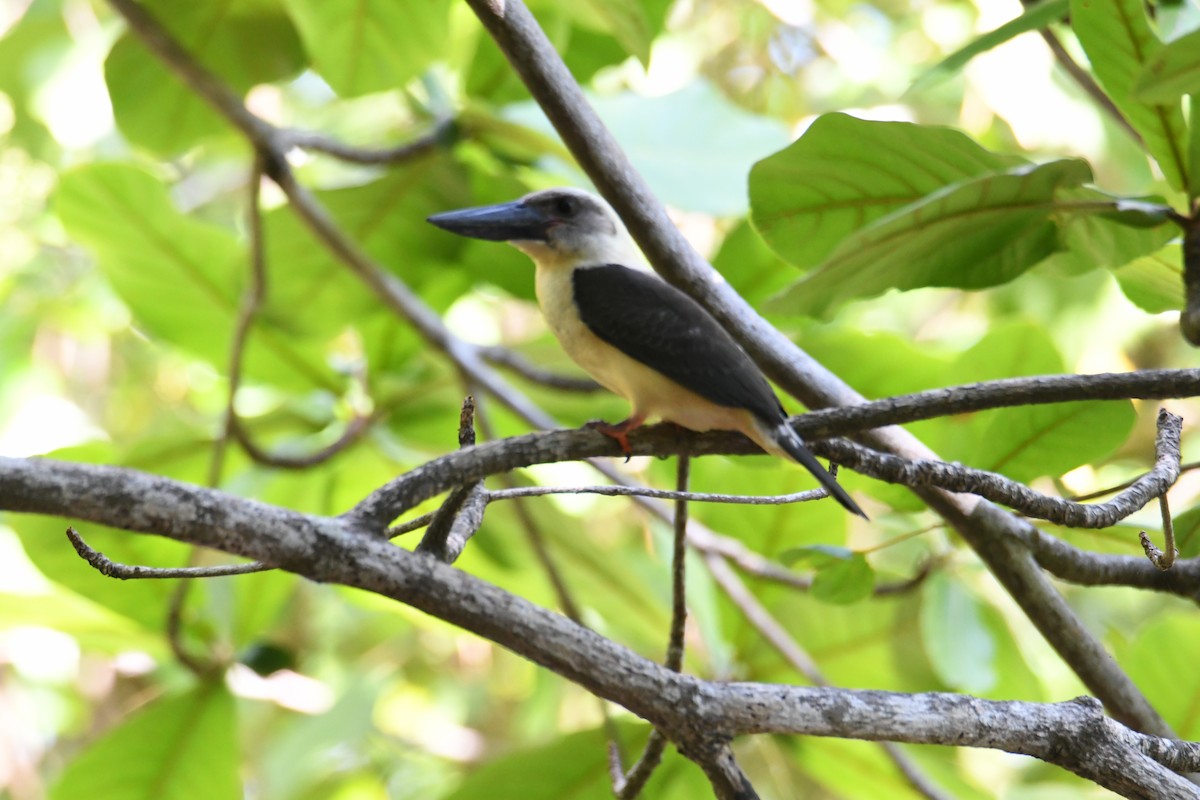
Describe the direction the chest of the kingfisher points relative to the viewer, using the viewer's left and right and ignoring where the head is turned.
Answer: facing to the left of the viewer

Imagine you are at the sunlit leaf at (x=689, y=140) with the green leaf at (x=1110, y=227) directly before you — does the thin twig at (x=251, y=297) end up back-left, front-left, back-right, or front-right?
back-right

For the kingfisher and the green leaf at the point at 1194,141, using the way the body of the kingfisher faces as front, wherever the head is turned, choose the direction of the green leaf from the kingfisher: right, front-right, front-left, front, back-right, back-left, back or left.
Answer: back-left

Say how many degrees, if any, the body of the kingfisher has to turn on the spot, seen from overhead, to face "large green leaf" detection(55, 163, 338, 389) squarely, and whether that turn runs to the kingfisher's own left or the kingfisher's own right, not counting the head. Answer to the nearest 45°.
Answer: approximately 45° to the kingfisher's own right

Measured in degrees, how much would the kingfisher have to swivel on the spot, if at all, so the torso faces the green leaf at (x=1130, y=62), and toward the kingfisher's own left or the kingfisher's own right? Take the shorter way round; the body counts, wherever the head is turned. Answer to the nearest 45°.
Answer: approximately 135° to the kingfisher's own left

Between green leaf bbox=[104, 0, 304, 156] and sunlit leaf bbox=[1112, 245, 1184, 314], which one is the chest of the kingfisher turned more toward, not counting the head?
the green leaf
